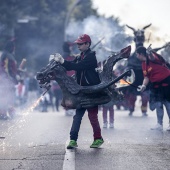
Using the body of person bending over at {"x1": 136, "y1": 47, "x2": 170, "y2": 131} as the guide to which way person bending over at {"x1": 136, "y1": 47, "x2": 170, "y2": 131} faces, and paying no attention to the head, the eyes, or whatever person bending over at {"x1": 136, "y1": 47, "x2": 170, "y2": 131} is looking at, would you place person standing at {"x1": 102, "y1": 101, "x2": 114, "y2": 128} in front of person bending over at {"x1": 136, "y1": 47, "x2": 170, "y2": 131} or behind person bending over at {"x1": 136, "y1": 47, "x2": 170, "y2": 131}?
in front

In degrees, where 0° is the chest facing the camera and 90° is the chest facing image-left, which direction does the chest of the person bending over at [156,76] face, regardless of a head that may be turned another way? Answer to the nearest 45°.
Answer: approximately 90°

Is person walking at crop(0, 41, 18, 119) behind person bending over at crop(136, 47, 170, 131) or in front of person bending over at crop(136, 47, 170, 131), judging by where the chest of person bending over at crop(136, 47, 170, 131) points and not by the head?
in front
